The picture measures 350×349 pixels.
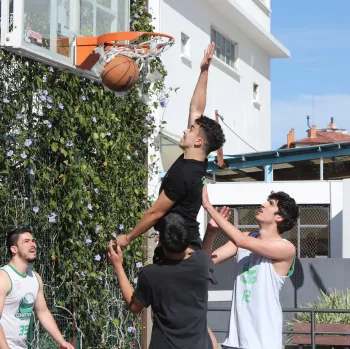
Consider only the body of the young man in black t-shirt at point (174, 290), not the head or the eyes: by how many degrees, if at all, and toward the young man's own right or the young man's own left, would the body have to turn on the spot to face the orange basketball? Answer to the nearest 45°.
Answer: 0° — they already face it

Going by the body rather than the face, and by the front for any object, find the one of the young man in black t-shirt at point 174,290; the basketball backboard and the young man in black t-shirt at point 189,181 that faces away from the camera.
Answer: the young man in black t-shirt at point 174,290

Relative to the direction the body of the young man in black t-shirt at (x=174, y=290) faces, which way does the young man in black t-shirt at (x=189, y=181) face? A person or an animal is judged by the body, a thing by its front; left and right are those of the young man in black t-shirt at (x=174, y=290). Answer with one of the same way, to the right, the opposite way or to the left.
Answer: to the left

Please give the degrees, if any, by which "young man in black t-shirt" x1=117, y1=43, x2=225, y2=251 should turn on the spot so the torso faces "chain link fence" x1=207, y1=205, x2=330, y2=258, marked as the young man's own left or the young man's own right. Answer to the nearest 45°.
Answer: approximately 90° to the young man's own right

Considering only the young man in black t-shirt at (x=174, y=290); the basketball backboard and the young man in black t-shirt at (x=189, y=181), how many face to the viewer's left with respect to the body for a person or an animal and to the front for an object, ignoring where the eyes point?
1

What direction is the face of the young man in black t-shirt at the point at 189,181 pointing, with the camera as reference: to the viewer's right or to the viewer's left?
to the viewer's left

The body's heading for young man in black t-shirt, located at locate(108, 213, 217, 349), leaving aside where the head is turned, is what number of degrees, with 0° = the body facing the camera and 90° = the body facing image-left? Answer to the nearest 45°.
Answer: approximately 180°

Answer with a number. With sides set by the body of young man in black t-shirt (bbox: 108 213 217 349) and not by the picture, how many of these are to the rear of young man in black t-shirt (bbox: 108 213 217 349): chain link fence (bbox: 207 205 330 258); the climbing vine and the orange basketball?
0

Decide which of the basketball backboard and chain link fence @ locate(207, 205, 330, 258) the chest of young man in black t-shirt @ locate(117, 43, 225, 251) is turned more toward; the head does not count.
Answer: the basketball backboard

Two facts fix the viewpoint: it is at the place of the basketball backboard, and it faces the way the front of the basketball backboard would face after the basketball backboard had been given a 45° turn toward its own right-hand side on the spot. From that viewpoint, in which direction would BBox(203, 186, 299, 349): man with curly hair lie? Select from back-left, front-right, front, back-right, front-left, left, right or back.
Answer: front-left

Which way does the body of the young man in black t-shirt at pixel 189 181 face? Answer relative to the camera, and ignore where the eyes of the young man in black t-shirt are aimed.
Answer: to the viewer's left

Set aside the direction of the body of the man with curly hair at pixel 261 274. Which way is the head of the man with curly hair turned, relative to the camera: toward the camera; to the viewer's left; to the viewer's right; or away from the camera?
to the viewer's left

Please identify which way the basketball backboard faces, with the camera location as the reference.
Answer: facing the viewer and to the right of the viewer
